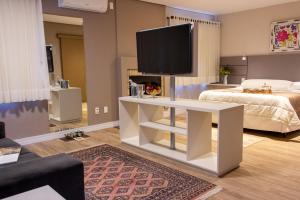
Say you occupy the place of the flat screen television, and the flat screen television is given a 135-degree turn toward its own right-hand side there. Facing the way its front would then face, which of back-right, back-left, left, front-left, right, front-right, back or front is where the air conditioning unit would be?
front-left

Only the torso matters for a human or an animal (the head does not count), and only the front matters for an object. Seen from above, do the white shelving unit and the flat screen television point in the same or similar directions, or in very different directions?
same or similar directions

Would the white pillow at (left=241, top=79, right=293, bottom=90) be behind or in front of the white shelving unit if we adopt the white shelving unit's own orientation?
behind

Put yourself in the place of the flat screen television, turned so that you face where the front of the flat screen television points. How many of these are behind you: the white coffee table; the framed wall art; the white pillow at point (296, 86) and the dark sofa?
2

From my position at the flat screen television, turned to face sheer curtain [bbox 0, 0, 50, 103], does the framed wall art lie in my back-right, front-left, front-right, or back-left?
back-right

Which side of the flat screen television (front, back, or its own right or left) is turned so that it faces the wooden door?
right

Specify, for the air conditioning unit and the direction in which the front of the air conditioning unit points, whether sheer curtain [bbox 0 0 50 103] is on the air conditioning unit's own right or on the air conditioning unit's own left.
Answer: on the air conditioning unit's own right

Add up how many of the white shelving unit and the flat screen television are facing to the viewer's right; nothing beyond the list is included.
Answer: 0

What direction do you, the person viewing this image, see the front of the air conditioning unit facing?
facing the viewer and to the right of the viewer

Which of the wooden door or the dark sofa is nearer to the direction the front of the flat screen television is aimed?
the dark sofa

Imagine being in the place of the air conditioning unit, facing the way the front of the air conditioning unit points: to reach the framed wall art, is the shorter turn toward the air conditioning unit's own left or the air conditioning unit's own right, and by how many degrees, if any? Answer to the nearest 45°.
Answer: approximately 45° to the air conditioning unit's own left

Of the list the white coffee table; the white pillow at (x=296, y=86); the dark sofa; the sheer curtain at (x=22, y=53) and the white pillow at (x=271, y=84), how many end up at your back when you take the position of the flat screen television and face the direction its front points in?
2

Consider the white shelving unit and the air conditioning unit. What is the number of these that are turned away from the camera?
0

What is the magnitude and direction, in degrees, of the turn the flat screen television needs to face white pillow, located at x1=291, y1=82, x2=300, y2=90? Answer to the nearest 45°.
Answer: approximately 180°

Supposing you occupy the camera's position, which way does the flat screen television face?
facing the viewer and to the left of the viewer

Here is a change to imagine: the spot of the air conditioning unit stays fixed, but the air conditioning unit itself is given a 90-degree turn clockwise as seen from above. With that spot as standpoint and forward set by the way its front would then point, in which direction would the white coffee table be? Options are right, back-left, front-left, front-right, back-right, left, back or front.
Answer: front-left
